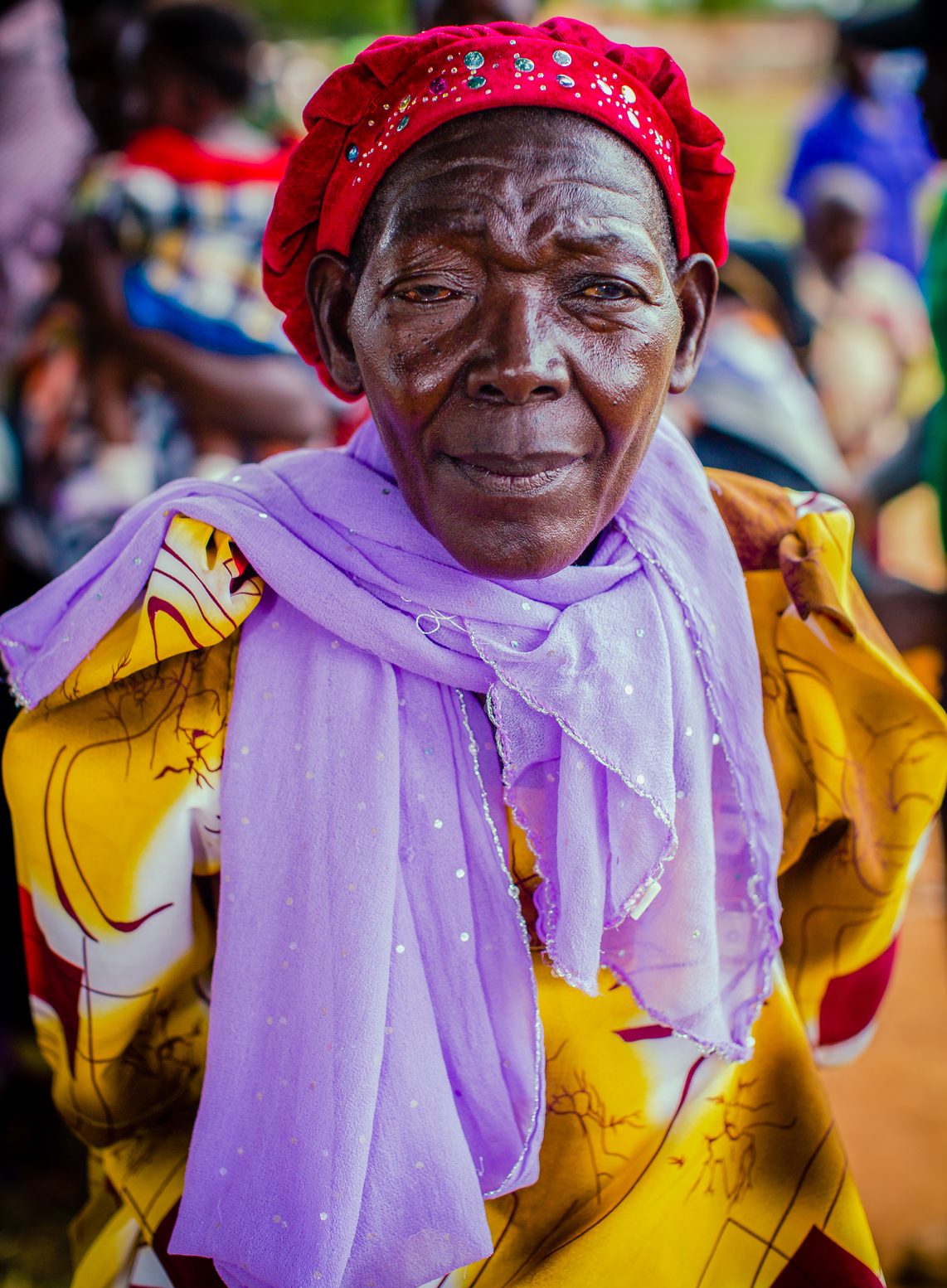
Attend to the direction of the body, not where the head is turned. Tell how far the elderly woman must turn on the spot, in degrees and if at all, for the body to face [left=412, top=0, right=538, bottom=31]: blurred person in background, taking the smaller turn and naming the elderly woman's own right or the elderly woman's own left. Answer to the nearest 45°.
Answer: approximately 180°

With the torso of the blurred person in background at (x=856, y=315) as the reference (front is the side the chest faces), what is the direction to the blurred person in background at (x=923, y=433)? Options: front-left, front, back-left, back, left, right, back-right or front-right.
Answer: front-left

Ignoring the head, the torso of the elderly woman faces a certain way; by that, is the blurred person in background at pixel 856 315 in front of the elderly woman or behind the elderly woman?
behind

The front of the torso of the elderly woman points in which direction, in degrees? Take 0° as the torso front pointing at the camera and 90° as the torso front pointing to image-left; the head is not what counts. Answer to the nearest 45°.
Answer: approximately 0°

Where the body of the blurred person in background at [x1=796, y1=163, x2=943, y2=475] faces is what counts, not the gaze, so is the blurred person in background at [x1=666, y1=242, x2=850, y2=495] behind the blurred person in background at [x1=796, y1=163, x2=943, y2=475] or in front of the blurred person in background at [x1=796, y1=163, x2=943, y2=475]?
in front

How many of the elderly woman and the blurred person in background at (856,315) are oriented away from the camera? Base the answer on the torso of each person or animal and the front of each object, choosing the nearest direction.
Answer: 0

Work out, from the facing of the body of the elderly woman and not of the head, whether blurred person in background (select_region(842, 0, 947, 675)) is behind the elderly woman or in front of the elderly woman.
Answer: behind

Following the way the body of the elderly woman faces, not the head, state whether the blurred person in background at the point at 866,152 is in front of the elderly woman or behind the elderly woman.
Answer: behind
